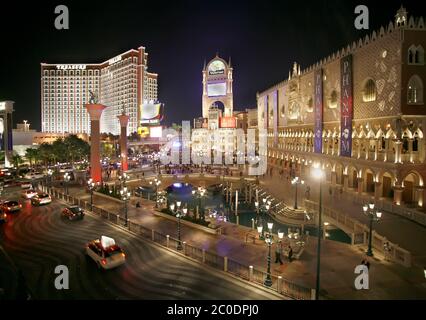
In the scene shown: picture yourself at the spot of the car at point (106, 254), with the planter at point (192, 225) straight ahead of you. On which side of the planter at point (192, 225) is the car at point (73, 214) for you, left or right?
left

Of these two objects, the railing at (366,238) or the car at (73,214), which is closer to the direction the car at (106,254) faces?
the car

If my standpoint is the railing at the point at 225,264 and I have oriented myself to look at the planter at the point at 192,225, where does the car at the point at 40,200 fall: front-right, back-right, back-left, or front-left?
front-left

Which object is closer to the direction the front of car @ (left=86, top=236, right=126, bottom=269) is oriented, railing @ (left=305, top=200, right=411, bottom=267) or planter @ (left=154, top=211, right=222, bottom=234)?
the planter

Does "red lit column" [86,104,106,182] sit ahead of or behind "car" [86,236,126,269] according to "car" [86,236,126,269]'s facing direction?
ahead

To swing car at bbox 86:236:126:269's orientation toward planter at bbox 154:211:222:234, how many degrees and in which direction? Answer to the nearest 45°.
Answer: approximately 90° to its right

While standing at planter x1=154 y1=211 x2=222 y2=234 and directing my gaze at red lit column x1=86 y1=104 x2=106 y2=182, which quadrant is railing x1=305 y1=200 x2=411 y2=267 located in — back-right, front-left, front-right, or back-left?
back-right

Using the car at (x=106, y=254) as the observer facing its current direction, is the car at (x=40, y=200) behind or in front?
in front
